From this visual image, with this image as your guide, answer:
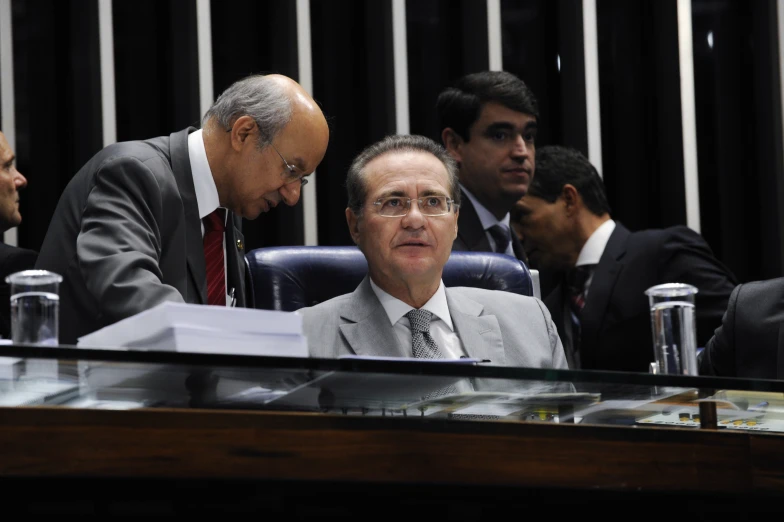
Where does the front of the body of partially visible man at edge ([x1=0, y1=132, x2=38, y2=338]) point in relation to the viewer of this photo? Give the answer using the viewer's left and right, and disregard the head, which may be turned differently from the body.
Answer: facing to the right of the viewer

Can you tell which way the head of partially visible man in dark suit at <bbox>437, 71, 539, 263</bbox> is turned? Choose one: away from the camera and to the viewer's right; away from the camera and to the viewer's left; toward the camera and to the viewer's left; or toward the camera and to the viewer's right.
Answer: toward the camera and to the viewer's right

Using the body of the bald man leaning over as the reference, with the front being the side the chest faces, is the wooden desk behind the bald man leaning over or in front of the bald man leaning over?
in front

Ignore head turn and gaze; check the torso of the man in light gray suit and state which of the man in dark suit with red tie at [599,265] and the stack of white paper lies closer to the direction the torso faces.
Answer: the stack of white paper

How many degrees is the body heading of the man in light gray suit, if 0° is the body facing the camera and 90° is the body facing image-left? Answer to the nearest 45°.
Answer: approximately 0°

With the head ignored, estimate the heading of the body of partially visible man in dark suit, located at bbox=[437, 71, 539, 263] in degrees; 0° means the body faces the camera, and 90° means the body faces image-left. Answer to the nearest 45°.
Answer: approximately 315°
